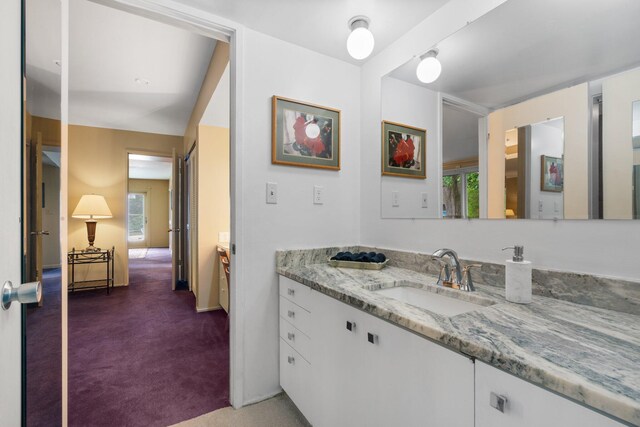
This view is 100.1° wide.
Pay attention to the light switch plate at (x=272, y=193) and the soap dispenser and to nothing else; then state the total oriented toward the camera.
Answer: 1

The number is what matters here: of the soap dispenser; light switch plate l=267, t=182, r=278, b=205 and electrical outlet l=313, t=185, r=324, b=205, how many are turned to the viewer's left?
1

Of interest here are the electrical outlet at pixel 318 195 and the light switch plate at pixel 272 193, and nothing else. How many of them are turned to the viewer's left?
0

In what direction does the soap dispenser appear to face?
to the viewer's left

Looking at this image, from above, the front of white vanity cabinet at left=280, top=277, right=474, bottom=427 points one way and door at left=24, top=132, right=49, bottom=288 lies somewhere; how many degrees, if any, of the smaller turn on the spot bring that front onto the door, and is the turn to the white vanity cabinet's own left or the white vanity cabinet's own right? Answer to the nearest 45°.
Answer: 0° — it already faces it

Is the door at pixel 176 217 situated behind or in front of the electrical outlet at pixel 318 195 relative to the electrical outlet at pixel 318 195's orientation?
behind

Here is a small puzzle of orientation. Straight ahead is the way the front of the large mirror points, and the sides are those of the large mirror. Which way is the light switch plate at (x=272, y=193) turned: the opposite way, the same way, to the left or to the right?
to the left
